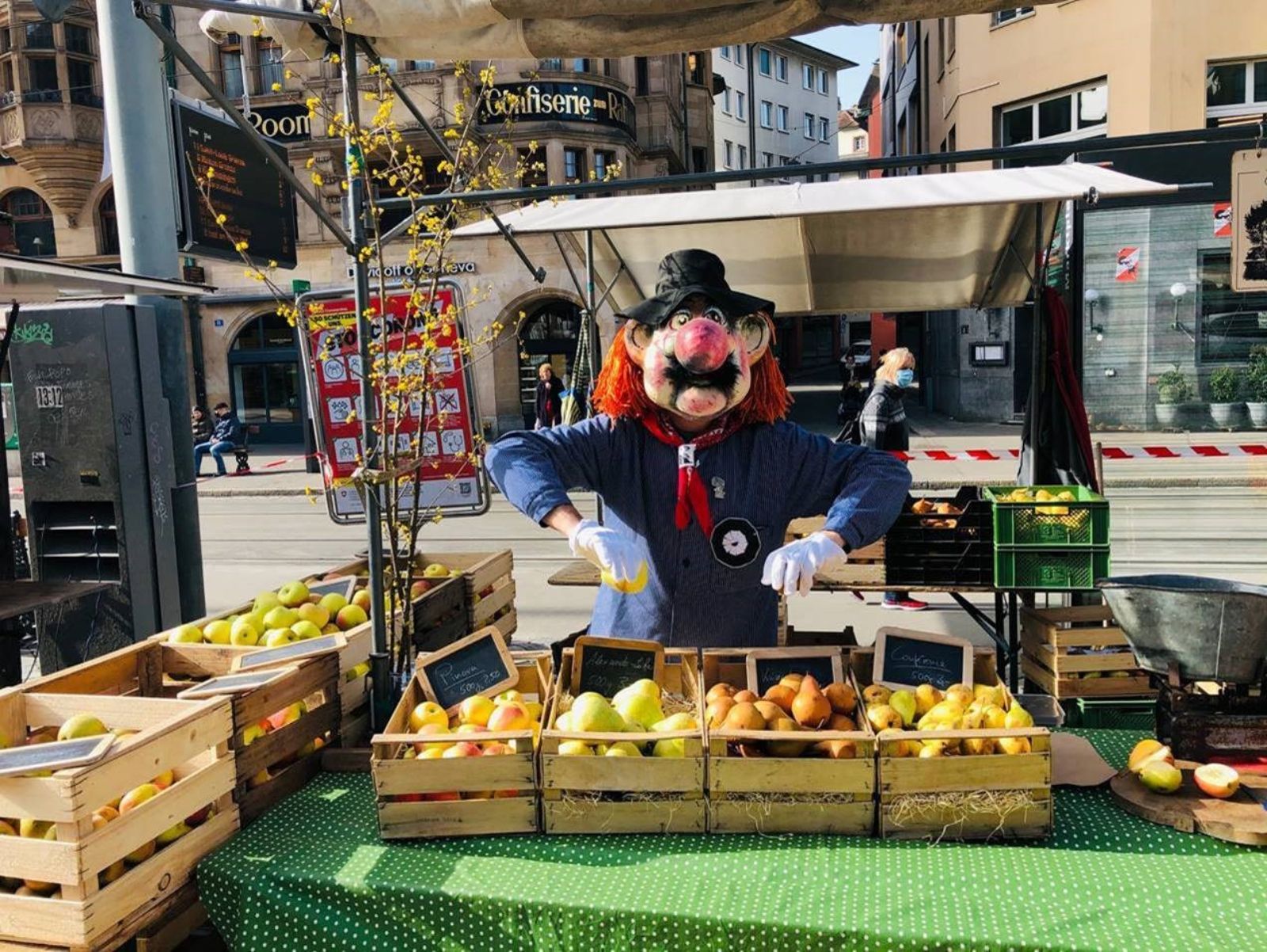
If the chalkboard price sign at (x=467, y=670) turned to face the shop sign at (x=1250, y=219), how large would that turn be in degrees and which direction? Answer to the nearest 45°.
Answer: approximately 90° to its left

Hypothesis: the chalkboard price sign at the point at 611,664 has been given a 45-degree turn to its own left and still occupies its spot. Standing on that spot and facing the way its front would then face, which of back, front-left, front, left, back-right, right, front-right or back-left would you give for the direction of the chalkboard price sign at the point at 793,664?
front-left

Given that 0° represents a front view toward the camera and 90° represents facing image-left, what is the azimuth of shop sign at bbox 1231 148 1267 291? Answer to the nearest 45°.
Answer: approximately 0°

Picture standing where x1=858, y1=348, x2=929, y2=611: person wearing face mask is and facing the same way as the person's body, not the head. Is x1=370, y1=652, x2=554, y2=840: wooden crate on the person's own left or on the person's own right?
on the person's own right

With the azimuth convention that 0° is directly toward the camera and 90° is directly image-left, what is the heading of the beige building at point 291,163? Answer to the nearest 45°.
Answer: approximately 0°

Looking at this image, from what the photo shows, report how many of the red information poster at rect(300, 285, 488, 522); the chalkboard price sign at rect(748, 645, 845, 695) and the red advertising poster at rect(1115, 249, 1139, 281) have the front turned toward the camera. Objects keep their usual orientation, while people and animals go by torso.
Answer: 3

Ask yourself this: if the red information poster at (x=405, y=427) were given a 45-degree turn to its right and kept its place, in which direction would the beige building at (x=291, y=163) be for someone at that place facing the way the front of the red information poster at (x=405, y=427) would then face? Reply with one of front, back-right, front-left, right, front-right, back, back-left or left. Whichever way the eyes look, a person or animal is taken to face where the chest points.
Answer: back-right

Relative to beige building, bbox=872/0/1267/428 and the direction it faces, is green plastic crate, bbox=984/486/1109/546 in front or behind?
in front
